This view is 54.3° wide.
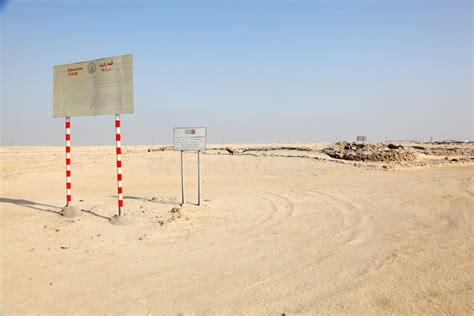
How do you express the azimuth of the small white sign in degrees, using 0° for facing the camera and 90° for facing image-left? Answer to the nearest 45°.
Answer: approximately 0°

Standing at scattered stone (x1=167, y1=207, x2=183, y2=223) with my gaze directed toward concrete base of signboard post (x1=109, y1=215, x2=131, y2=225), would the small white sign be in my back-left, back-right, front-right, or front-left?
back-right

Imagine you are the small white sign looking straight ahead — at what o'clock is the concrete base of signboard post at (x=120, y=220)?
The concrete base of signboard post is roughly at 1 o'clock from the small white sign.

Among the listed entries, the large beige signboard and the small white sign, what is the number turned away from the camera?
0

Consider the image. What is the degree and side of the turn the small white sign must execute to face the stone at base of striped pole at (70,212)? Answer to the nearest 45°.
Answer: approximately 45° to its right

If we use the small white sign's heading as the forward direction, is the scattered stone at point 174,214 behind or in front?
in front
